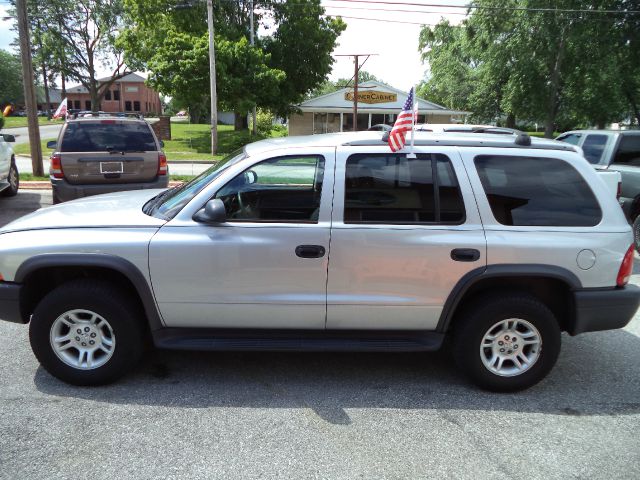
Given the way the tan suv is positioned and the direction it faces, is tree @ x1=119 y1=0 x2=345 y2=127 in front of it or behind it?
in front

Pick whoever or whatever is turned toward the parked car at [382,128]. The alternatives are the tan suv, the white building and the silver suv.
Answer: the white building

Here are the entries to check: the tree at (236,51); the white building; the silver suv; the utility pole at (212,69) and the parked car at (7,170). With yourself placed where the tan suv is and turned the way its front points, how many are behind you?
1

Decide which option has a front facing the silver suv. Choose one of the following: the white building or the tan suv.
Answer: the white building

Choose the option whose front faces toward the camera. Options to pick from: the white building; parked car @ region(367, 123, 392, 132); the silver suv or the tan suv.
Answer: the white building

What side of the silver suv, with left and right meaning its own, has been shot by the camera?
left

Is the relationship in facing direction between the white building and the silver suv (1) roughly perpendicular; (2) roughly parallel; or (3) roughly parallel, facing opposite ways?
roughly perpendicular

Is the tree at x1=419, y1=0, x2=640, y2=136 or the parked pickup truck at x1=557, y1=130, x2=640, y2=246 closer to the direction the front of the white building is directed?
the parked pickup truck

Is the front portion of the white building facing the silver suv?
yes

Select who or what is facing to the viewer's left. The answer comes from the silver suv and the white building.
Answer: the silver suv

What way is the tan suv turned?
away from the camera

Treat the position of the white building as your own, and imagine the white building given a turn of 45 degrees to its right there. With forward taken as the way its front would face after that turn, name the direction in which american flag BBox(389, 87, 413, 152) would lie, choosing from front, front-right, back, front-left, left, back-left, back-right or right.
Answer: front-left

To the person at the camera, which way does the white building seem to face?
facing the viewer
